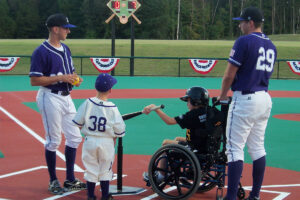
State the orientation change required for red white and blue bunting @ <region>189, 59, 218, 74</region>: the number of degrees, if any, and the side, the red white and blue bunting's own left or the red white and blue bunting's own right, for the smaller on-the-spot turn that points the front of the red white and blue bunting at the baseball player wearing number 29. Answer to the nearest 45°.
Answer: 0° — it already faces them

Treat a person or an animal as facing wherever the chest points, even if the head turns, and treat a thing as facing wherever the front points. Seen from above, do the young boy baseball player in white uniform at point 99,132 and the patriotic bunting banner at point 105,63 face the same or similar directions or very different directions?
very different directions

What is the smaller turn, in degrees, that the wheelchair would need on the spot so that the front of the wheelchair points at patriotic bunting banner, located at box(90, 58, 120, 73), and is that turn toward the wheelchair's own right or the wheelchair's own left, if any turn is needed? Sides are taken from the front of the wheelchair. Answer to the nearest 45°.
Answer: approximately 45° to the wheelchair's own right

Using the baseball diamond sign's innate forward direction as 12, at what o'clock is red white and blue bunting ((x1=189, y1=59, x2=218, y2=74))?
The red white and blue bunting is roughly at 10 o'clock from the baseball diamond sign.

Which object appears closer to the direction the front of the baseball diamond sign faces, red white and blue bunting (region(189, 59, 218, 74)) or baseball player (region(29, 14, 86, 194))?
the baseball player

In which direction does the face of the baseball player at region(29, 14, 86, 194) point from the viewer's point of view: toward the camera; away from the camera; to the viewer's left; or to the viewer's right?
to the viewer's right

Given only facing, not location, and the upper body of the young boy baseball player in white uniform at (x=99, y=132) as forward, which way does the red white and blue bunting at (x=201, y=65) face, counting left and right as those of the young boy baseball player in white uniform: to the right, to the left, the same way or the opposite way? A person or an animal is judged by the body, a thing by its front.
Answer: the opposite way

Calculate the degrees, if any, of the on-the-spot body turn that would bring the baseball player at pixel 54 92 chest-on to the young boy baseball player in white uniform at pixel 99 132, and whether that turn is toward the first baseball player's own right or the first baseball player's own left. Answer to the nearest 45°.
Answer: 0° — they already face them

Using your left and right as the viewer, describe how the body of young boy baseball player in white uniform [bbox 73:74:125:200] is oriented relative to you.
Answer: facing away from the viewer

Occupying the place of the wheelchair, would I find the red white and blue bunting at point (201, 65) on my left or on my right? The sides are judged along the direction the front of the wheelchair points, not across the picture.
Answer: on my right

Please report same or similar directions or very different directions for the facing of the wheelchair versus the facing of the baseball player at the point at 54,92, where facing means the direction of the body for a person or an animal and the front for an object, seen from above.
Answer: very different directions

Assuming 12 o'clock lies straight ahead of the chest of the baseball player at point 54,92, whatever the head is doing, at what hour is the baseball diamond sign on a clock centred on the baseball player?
The baseball diamond sign is roughly at 8 o'clock from the baseball player.
